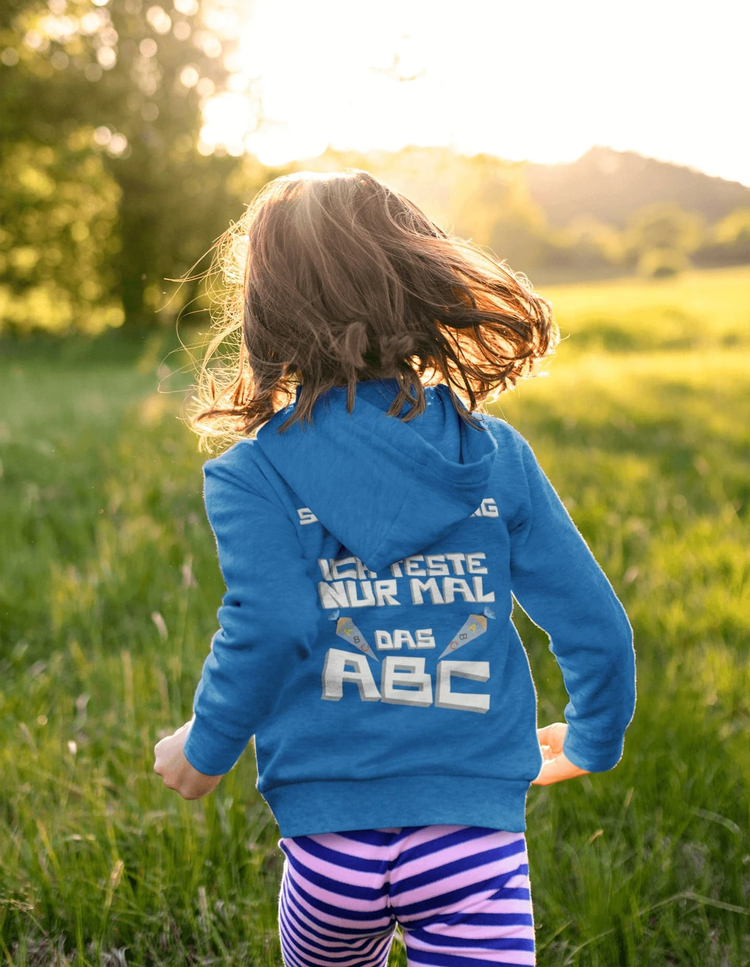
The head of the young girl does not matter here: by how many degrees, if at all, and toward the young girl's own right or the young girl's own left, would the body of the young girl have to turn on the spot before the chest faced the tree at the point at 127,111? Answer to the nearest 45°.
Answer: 0° — they already face it

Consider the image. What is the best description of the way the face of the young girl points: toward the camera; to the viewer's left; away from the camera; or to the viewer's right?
away from the camera

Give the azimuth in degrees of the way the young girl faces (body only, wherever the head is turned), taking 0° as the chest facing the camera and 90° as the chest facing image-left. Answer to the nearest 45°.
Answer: approximately 180°
